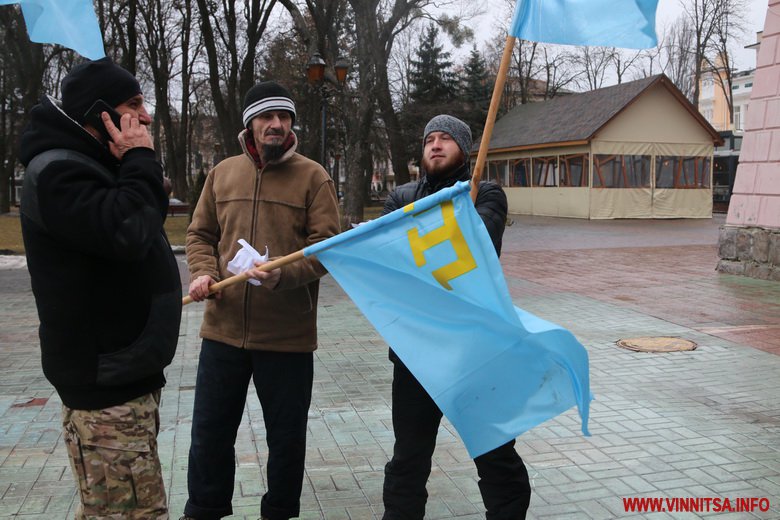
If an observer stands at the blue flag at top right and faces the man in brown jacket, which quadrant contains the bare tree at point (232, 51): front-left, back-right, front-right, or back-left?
front-right

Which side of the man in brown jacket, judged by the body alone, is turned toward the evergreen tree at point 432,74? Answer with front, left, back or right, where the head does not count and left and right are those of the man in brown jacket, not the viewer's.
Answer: back

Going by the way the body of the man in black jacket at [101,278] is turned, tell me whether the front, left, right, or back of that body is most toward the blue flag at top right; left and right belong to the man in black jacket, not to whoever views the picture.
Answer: front

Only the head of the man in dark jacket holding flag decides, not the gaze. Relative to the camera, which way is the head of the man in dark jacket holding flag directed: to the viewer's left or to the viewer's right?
to the viewer's left

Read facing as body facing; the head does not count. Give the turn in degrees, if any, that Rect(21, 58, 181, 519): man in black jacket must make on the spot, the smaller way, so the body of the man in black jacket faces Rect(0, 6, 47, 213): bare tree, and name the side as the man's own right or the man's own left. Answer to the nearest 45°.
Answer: approximately 90° to the man's own left

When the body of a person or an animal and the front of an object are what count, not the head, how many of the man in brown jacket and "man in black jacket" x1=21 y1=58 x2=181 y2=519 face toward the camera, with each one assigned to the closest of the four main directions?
1

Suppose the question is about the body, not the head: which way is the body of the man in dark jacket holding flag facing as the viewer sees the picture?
toward the camera

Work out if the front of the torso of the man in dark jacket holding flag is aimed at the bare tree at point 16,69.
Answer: no

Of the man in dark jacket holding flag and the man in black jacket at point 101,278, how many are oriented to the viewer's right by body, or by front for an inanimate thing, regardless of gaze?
1

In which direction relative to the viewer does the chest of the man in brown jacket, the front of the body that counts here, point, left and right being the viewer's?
facing the viewer

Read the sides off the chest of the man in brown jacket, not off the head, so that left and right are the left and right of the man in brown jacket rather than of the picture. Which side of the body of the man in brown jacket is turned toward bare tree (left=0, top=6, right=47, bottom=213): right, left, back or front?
back

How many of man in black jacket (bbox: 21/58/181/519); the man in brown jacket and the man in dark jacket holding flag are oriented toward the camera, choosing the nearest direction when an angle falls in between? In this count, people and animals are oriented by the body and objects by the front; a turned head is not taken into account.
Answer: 2

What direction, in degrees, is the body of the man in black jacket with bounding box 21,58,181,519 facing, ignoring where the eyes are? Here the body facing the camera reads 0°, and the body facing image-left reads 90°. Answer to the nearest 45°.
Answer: approximately 270°

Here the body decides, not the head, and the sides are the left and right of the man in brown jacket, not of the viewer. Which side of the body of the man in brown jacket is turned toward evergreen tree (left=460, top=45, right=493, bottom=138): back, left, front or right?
back
